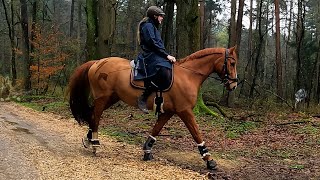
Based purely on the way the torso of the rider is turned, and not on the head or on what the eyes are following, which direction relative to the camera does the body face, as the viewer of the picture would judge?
to the viewer's right

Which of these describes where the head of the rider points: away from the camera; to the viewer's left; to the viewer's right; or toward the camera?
to the viewer's right

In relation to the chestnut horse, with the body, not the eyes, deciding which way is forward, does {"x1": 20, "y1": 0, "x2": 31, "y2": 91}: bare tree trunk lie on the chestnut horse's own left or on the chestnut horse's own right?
on the chestnut horse's own left

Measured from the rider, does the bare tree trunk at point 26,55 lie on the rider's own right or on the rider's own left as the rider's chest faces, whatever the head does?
on the rider's own left

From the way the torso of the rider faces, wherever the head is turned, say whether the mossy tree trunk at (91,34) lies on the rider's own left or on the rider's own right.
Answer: on the rider's own left

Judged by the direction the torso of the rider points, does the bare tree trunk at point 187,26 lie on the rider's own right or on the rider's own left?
on the rider's own left

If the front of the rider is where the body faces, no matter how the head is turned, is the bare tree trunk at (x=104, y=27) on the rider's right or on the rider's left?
on the rider's left

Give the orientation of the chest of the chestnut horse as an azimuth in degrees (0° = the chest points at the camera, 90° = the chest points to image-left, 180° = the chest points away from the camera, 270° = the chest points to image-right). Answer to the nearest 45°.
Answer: approximately 270°
